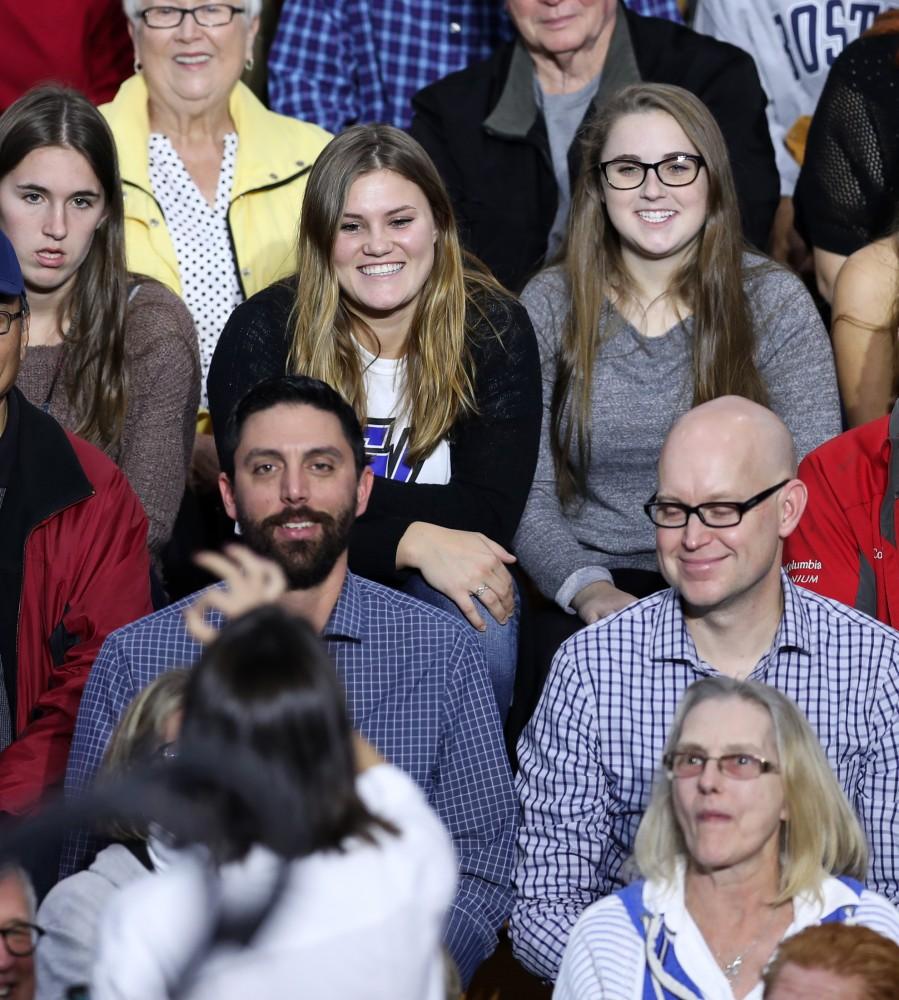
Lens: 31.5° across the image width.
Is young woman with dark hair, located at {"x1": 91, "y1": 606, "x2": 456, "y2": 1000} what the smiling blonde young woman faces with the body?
yes

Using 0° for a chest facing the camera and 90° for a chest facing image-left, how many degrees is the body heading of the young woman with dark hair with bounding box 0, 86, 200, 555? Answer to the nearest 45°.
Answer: approximately 0°

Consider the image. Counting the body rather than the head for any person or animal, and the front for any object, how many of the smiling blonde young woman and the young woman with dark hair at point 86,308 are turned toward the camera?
2

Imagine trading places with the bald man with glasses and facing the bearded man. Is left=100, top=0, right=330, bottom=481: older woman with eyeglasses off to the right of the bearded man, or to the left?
right

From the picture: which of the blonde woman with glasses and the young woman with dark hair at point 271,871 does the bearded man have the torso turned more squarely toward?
the young woman with dark hair

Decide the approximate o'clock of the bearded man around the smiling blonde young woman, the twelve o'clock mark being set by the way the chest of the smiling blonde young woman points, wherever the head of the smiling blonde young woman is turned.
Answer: The bearded man is roughly at 12 o'clock from the smiling blonde young woman.
